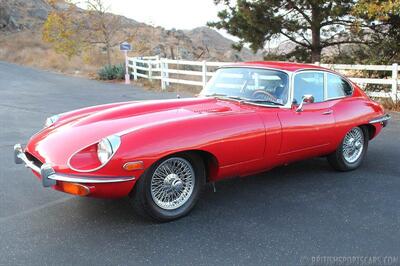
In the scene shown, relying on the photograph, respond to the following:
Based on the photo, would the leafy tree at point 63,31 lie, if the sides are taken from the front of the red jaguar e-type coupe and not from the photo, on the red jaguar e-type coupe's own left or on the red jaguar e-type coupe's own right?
on the red jaguar e-type coupe's own right

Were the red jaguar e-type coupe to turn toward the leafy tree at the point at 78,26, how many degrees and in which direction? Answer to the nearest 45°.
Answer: approximately 135° to its right

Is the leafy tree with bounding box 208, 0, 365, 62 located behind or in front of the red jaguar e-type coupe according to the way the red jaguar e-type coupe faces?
behind

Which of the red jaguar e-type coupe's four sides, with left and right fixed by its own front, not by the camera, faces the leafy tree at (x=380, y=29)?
back

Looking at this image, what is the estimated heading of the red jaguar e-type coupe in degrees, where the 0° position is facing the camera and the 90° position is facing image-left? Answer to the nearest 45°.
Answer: approximately 45°

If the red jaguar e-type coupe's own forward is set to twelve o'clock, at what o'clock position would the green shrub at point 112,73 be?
The green shrub is roughly at 4 o'clock from the red jaguar e-type coupe.
